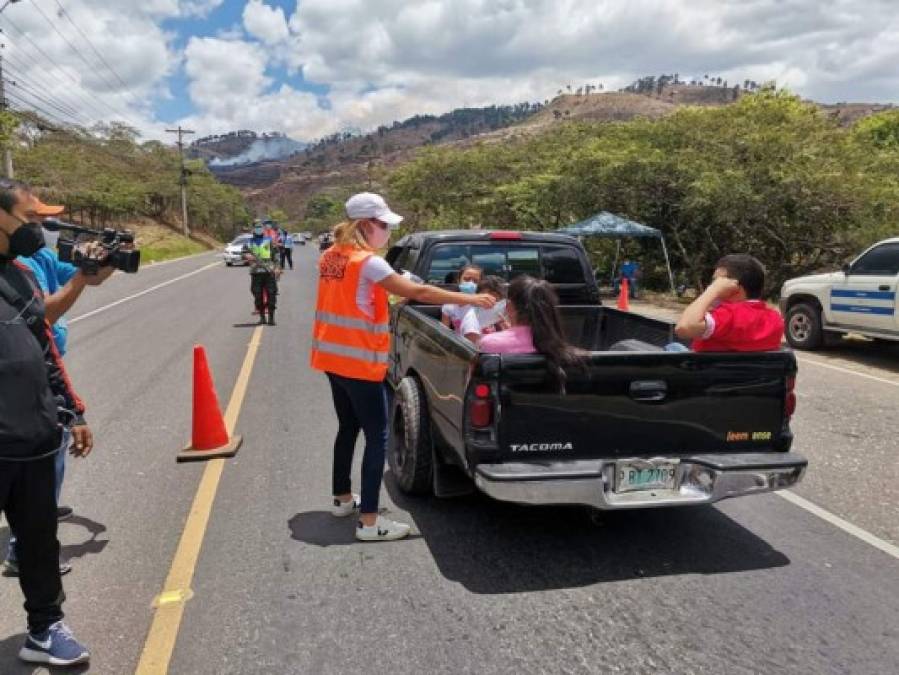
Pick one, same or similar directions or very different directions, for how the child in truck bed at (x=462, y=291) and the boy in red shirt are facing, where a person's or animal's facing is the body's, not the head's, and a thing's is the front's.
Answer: very different directions

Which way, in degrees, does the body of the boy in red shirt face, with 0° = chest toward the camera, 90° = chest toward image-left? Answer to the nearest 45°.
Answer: approximately 135°

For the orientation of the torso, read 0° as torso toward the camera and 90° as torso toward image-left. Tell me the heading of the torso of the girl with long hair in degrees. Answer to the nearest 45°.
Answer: approximately 135°

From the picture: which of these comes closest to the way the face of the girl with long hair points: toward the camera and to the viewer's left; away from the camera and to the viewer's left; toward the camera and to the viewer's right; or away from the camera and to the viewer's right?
away from the camera and to the viewer's left

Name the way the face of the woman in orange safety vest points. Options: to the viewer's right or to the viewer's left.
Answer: to the viewer's right

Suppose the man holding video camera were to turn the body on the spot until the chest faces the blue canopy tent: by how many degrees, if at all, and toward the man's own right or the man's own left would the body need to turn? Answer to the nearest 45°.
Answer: approximately 45° to the man's own left

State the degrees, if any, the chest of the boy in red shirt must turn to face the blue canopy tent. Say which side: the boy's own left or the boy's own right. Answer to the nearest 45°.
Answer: approximately 45° to the boy's own right

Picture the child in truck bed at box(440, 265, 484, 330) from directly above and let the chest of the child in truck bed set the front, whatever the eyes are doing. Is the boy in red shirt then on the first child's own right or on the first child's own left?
on the first child's own left
